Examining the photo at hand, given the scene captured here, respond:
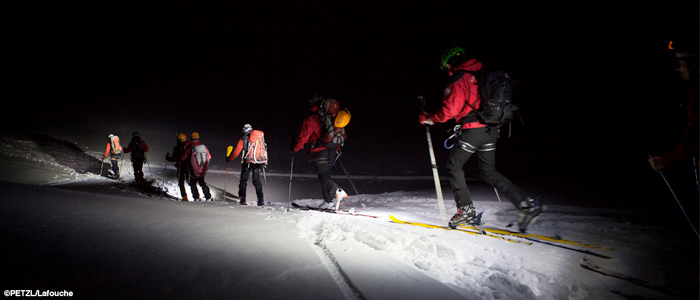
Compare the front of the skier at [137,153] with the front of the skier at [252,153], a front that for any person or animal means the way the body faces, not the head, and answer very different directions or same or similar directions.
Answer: same or similar directions

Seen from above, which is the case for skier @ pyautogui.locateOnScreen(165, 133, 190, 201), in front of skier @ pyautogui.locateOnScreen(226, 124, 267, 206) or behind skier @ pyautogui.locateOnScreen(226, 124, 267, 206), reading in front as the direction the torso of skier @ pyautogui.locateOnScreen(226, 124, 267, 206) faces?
in front

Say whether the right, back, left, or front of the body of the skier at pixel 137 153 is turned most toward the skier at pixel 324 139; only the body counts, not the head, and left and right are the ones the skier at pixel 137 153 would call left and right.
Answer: back

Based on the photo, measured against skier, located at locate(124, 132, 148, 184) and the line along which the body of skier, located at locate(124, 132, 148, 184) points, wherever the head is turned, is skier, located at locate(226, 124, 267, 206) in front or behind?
behind

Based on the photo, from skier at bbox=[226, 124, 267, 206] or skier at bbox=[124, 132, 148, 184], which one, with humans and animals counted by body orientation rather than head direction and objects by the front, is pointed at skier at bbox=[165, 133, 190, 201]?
skier at bbox=[226, 124, 267, 206]

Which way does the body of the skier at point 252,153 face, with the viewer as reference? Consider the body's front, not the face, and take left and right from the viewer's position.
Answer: facing away from the viewer and to the left of the viewer

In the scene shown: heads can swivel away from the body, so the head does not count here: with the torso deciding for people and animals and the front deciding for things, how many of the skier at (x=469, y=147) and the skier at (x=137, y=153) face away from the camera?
1

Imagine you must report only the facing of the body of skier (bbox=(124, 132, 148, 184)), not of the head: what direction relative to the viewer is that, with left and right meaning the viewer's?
facing away from the viewer

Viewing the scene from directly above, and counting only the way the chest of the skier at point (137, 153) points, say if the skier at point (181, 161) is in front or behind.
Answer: behind

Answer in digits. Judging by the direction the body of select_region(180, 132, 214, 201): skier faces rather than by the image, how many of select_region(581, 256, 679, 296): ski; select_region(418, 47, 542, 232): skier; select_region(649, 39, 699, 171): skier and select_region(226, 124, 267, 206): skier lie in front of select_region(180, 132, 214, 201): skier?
0

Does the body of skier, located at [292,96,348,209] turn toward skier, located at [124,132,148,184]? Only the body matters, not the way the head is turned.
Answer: yes

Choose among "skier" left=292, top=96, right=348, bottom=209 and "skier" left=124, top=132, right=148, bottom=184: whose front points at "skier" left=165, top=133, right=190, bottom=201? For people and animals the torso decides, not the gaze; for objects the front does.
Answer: "skier" left=292, top=96, right=348, bottom=209

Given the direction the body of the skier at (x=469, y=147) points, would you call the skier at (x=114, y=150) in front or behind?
in front

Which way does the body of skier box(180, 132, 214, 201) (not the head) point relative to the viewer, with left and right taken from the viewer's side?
facing away from the viewer and to the left of the viewer

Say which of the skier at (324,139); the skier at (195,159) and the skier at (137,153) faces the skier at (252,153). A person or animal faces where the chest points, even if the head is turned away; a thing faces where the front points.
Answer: the skier at (324,139)

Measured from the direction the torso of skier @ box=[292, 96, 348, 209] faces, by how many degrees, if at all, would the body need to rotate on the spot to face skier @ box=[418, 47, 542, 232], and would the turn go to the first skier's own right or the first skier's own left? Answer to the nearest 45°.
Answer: approximately 180°

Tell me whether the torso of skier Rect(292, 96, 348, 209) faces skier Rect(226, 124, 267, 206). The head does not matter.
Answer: yes

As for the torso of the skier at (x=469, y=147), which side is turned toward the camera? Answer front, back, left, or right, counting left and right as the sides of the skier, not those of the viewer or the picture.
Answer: left

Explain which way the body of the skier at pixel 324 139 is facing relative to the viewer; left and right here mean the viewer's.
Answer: facing away from the viewer and to the left of the viewer

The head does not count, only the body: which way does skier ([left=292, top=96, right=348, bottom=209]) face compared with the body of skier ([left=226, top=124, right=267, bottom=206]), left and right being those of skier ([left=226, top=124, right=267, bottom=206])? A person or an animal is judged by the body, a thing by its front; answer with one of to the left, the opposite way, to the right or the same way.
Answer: the same way
